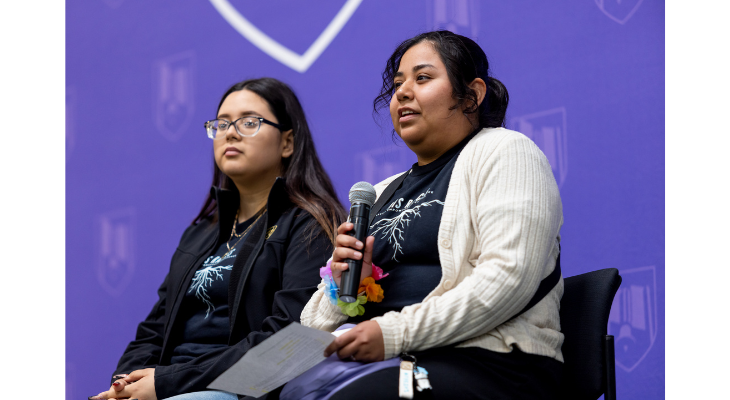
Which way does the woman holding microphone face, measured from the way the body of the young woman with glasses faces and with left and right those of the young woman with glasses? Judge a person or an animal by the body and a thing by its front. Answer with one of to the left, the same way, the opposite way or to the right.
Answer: the same way

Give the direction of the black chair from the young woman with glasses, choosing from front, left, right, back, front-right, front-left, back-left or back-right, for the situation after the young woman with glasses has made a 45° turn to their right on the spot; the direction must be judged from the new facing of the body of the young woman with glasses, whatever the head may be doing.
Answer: back-left

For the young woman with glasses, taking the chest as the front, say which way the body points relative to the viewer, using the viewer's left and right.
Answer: facing the viewer and to the left of the viewer

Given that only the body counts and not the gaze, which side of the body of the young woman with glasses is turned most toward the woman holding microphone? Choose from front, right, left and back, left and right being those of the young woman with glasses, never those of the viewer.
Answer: left

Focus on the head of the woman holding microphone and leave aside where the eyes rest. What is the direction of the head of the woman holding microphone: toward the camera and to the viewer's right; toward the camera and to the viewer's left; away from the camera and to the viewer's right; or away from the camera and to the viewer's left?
toward the camera and to the viewer's left

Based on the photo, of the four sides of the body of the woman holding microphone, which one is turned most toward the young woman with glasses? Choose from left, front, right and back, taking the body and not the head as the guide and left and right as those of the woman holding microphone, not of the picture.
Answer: right

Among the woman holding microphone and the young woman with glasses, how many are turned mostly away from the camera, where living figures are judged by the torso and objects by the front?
0
